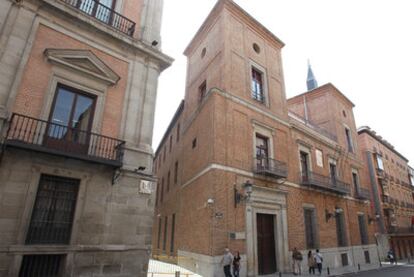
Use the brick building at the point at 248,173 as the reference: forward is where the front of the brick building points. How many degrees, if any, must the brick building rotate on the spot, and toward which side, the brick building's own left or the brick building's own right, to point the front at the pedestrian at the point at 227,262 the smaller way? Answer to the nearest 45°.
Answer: approximately 45° to the brick building's own right

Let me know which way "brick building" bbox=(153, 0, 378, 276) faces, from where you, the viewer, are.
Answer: facing the viewer and to the right of the viewer

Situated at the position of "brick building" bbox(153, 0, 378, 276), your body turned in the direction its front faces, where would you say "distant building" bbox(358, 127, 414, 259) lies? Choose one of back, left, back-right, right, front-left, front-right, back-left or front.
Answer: left

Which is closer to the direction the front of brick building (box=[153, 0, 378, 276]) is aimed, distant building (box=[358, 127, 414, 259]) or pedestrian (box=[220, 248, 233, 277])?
the pedestrian
